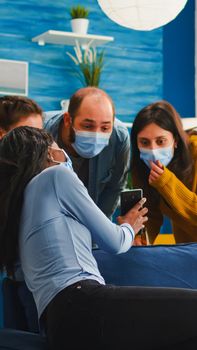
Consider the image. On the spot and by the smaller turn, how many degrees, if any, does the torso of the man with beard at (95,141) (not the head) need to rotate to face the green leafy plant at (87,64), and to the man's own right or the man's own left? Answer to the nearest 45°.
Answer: approximately 135° to the man's own left

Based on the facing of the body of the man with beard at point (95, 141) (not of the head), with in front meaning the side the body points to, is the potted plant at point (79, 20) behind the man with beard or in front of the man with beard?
behind

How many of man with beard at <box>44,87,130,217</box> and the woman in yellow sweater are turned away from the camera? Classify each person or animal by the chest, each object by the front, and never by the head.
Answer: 0

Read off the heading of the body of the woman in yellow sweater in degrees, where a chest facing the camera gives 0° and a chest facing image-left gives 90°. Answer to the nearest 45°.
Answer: approximately 45°

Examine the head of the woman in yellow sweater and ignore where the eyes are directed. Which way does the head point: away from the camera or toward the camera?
toward the camera

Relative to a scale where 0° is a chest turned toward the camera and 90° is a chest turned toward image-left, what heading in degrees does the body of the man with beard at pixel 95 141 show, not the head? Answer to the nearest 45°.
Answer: approximately 315°

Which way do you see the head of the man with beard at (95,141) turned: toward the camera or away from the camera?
toward the camera

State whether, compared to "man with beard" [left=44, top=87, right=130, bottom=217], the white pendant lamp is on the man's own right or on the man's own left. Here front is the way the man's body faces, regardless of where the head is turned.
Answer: on the man's own left

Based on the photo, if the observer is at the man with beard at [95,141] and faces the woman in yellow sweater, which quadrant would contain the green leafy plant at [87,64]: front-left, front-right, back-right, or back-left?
back-left
